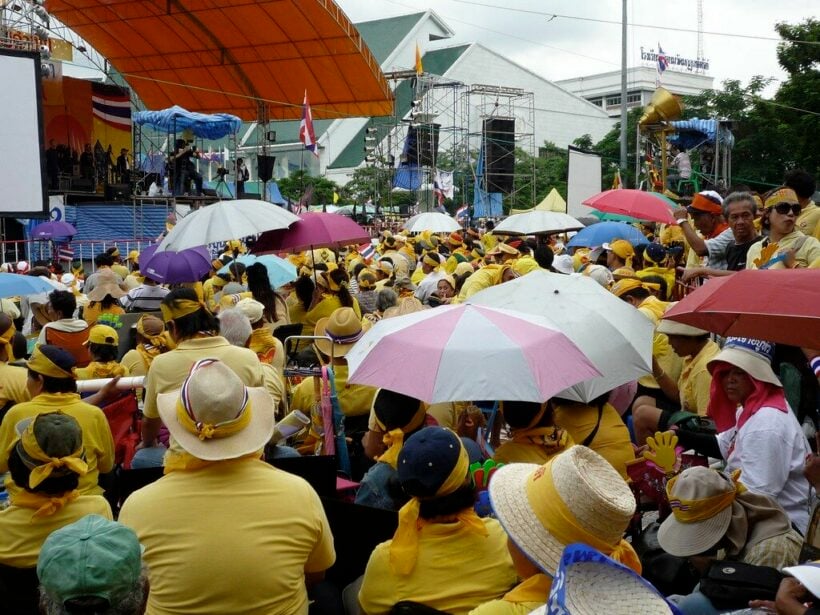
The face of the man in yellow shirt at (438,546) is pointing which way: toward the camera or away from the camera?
away from the camera

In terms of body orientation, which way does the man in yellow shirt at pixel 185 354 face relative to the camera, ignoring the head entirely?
away from the camera

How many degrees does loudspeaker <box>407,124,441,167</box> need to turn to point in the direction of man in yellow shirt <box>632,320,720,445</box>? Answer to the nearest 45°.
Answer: approximately 45° to its left

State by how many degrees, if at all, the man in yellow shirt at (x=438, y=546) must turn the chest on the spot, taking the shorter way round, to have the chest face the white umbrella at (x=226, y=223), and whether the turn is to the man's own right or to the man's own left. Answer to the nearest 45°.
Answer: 0° — they already face it

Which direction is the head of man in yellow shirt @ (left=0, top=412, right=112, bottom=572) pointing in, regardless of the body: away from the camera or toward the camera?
away from the camera

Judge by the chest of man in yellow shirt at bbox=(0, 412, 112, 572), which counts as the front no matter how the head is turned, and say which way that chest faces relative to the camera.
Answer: away from the camera

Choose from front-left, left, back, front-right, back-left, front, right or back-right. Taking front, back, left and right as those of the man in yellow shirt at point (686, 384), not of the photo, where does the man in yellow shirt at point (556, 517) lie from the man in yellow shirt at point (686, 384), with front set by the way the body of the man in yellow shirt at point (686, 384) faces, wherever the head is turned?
left

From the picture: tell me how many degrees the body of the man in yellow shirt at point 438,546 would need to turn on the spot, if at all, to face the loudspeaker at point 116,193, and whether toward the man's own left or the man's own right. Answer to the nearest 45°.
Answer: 0° — they already face it

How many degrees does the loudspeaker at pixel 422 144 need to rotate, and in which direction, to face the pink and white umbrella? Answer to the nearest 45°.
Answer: approximately 45° to its left

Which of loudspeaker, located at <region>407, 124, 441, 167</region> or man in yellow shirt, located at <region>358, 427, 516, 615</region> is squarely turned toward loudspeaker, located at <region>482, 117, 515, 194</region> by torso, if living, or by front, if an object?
the man in yellow shirt

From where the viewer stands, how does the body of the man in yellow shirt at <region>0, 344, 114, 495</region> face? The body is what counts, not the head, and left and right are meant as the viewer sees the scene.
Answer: facing away from the viewer

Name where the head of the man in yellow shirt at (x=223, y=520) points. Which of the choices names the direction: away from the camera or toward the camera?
away from the camera

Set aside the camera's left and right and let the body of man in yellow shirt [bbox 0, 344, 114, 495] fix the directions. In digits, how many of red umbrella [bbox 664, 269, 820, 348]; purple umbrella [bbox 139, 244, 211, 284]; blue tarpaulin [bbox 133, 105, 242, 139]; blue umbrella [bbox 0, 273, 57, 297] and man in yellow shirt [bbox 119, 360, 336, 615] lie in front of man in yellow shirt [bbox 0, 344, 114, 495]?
3
